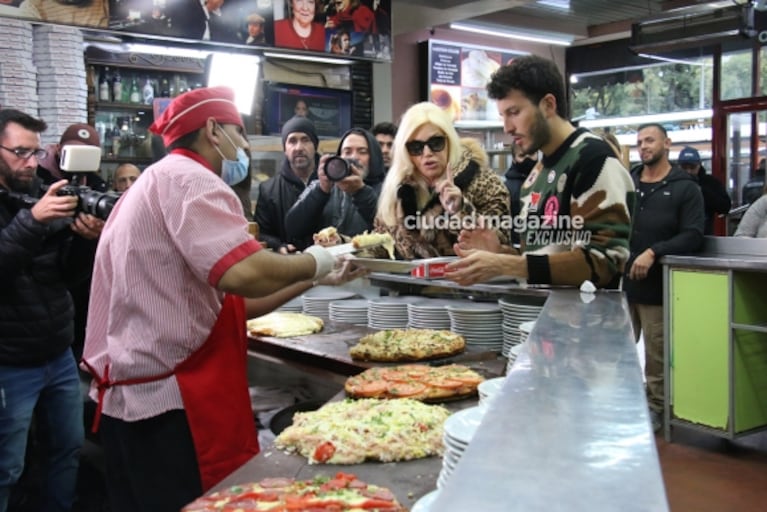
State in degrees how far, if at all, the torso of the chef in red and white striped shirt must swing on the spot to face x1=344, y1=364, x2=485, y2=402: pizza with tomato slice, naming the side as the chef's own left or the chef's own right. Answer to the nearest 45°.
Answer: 0° — they already face it

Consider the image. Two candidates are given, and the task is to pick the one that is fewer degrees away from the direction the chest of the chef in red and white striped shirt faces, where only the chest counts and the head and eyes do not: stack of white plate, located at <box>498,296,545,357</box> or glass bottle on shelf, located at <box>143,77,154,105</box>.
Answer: the stack of white plate

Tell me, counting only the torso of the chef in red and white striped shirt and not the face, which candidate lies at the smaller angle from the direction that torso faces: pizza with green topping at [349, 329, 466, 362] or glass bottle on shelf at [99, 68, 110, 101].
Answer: the pizza with green topping

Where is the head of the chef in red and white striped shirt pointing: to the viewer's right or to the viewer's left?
to the viewer's right

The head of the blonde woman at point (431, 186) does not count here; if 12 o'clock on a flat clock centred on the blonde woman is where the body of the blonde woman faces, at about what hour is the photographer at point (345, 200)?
The photographer is roughly at 5 o'clock from the blonde woman.

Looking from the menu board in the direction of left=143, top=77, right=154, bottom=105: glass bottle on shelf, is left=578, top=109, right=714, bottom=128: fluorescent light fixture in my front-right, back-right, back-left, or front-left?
back-left

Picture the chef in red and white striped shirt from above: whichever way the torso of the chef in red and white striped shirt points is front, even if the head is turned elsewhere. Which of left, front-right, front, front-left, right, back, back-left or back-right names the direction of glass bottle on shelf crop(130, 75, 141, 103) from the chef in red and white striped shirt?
left

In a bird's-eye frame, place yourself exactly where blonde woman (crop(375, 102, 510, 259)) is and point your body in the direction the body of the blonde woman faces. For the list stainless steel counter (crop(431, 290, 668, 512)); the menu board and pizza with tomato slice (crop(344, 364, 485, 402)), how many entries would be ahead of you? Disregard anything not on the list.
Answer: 2

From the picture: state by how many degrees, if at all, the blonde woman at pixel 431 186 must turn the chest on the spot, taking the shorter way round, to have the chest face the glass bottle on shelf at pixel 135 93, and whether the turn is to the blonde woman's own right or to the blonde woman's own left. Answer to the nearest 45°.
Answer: approximately 135° to the blonde woman's own right

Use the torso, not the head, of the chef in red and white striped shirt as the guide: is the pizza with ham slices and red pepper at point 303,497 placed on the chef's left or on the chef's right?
on the chef's right

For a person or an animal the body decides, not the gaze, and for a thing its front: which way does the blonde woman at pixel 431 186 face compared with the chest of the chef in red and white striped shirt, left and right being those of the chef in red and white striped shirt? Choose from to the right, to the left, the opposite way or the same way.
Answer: to the right

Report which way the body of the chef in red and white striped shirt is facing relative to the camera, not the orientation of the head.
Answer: to the viewer's right

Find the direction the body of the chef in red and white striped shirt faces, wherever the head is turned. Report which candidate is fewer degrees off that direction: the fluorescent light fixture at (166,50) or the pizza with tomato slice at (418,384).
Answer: the pizza with tomato slice

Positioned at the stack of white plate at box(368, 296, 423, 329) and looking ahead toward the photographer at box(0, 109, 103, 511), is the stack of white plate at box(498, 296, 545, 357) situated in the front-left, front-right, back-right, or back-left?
back-left
